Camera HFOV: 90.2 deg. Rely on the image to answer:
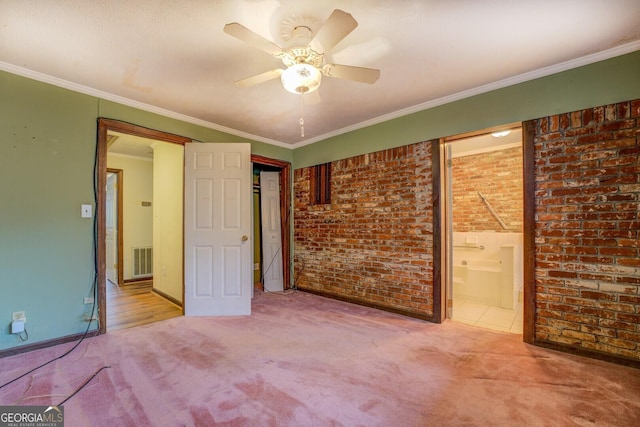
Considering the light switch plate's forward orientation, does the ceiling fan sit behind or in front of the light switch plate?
in front

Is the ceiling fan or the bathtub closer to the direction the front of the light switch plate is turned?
the ceiling fan

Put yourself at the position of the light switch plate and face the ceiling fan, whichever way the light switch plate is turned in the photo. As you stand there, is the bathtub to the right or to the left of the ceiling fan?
left

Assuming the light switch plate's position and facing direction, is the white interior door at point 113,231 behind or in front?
behind

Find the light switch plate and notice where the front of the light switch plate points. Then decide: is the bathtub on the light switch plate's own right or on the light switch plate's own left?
on the light switch plate's own left

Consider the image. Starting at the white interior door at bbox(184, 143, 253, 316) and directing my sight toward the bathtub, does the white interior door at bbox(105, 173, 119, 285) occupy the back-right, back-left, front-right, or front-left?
back-left

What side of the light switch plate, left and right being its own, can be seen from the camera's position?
front

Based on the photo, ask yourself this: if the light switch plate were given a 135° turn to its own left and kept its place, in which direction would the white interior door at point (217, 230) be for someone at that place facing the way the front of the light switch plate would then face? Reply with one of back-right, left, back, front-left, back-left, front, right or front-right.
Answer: front-right

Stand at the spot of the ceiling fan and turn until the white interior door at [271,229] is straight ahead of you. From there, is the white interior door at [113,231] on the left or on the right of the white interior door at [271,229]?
left
